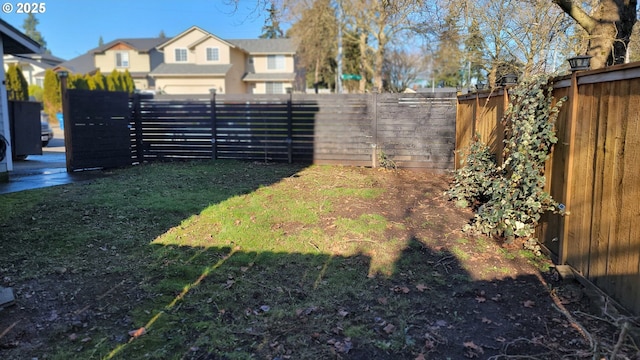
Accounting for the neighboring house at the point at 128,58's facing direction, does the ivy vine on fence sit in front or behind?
in front

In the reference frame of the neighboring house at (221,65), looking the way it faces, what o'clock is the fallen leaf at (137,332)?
The fallen leaf is roughly at 12 o'clock from the neighboring house.

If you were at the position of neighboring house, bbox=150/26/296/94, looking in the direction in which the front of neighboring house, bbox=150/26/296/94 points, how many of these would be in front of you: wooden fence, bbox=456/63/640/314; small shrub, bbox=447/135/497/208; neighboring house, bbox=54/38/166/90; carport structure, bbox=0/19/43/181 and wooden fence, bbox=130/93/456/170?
4

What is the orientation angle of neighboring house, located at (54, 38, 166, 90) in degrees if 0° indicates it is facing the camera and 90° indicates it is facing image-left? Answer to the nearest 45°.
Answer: approximately 0°

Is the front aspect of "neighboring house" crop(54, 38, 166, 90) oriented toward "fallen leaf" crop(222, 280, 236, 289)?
yes

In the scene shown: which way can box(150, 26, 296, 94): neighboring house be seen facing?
toward the camera

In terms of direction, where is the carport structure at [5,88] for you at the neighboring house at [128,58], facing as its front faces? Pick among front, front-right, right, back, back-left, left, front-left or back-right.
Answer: front

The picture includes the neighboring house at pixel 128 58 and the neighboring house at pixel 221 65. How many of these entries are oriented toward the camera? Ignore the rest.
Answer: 2

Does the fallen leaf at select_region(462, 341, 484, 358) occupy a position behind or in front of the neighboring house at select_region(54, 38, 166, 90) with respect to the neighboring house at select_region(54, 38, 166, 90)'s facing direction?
in front

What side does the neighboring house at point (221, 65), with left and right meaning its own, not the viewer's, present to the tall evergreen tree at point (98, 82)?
right

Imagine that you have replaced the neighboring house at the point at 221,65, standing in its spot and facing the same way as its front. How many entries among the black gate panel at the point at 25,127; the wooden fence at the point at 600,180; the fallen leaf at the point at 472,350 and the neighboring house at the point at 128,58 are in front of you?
3

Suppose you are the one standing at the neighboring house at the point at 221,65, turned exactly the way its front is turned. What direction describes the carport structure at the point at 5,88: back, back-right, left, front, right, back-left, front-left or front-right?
front

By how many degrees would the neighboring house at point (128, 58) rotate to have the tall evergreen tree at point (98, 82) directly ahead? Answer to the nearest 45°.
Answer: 0° — it already faces it

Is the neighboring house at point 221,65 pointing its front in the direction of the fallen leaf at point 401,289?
yes

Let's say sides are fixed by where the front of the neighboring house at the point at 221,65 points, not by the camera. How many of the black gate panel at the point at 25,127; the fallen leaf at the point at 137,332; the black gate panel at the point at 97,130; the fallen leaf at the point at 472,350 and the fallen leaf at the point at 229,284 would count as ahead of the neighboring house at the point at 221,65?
5
